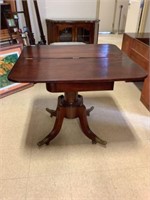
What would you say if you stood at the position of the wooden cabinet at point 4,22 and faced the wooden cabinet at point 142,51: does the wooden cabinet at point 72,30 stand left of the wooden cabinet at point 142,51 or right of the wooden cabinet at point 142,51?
left

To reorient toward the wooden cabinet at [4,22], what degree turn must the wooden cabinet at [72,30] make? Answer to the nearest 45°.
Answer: approximately 45° to its right

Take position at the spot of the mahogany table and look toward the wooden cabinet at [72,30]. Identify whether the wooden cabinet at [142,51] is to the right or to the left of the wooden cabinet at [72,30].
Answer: right

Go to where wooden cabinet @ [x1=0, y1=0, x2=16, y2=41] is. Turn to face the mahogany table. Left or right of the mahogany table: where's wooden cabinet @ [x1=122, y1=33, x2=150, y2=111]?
left

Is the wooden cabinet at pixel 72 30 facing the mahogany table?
yes

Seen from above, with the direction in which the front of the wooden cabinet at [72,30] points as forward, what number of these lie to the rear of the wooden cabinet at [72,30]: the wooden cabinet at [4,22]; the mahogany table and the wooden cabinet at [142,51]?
0

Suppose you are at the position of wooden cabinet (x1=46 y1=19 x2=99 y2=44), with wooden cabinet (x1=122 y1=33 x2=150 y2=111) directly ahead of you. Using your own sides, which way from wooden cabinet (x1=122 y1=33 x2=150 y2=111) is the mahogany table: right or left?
right

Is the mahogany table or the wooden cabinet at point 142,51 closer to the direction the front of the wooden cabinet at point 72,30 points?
the mahogany table

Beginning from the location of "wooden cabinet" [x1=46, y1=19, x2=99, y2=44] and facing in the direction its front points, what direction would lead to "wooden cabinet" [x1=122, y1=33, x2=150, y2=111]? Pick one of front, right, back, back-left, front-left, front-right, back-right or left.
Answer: front-left

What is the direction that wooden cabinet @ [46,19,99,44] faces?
toward the camera

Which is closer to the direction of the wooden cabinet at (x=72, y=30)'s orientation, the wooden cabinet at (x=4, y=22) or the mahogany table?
the mahogany table

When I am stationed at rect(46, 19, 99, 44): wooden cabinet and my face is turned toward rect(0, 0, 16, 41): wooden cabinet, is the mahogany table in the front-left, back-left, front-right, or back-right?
front-left
